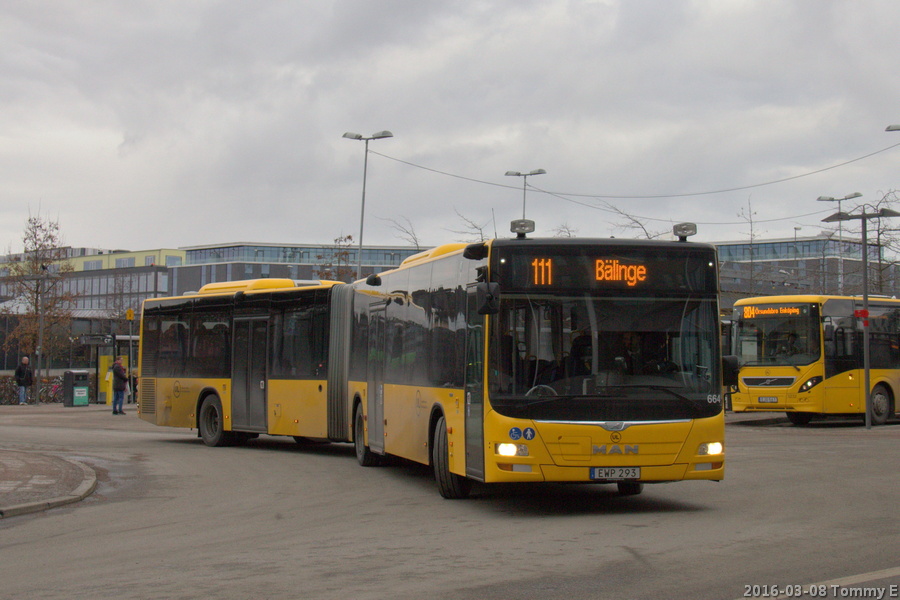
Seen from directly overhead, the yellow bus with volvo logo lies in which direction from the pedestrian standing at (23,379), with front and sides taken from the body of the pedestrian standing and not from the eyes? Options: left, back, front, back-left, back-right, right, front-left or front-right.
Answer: front-left

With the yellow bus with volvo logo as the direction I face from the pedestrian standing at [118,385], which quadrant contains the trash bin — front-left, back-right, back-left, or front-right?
back-left

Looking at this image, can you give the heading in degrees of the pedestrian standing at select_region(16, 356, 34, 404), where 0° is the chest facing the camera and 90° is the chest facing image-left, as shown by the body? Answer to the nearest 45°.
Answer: approximately 0°

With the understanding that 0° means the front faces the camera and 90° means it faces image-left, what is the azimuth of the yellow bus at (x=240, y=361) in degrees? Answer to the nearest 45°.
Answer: approximately 315°
